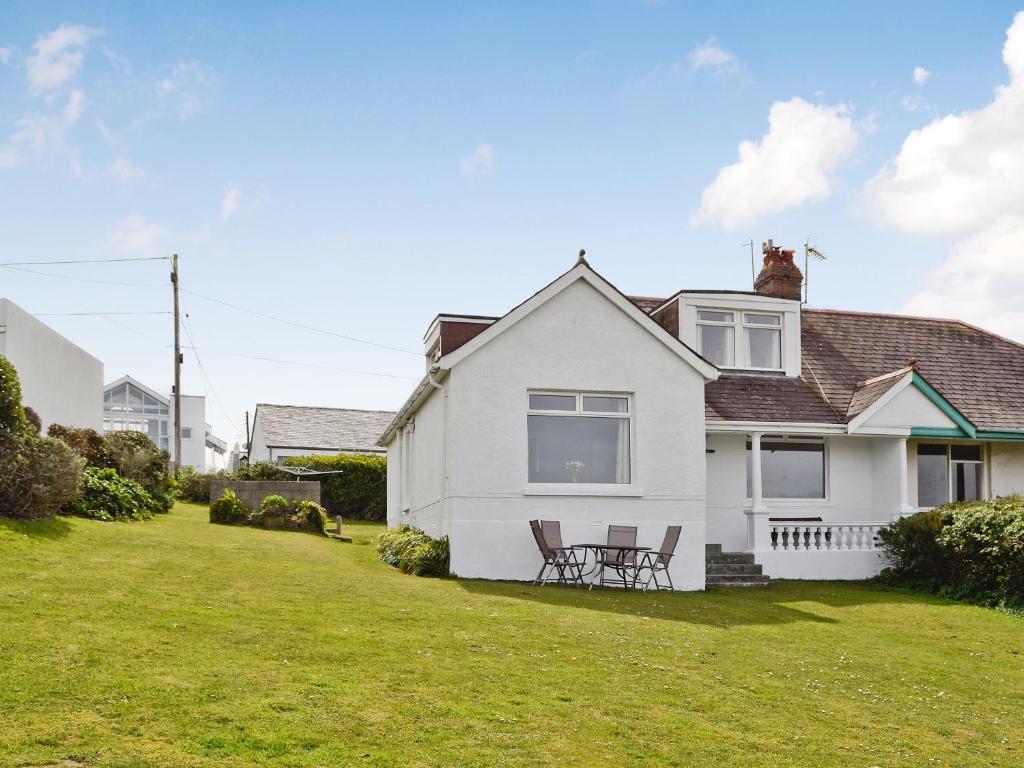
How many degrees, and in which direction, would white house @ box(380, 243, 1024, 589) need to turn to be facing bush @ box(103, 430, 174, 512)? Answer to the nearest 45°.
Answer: approximately 90° to its right

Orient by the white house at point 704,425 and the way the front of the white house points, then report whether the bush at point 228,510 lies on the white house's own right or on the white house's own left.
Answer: on the white house's own right

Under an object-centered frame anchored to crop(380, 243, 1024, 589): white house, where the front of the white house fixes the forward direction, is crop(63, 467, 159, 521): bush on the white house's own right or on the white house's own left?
on the white house's own right

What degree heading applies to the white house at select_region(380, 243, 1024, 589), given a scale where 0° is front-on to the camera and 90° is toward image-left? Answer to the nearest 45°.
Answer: approximately 0°

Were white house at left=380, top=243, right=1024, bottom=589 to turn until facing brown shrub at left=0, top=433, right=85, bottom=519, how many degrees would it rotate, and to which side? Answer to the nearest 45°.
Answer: approximately 45° to its right

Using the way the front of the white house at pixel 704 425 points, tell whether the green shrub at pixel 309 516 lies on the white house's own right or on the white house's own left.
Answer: on the white house's own right

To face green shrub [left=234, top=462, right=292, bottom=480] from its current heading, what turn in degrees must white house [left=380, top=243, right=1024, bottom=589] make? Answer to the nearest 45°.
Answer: approximately 135° to its right
